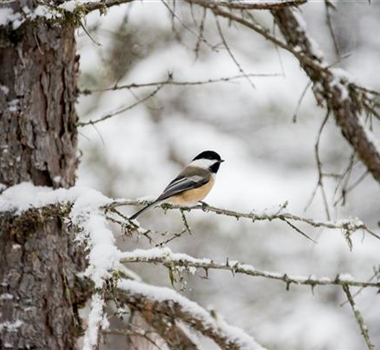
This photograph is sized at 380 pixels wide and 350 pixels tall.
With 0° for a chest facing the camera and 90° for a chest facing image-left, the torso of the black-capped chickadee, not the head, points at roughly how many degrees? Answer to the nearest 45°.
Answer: approximately 270°

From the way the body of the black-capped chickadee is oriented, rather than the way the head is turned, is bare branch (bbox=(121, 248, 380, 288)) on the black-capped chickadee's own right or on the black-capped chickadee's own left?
on the black-capped chickadee's own right

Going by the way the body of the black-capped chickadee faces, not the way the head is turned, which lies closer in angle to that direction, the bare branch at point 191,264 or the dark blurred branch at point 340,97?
the dark blurred branch

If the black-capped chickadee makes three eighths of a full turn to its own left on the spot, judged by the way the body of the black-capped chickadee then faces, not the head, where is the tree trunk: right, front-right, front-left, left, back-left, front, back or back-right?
left
